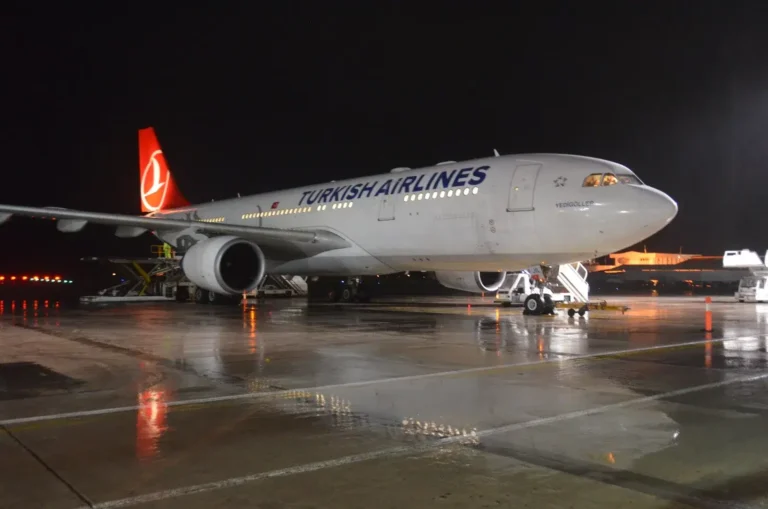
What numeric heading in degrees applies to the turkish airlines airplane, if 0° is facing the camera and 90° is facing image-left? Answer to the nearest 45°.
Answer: approximately 315°

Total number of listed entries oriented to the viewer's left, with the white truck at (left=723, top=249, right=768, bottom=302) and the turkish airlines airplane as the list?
1

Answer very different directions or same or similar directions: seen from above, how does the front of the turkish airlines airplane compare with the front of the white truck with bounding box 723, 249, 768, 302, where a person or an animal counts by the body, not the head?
very different directions

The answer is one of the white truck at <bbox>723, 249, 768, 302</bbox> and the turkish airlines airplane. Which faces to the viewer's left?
the white truck

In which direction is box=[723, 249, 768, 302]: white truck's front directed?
to the viewer's left
